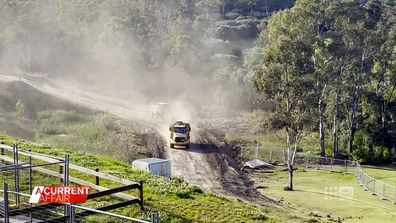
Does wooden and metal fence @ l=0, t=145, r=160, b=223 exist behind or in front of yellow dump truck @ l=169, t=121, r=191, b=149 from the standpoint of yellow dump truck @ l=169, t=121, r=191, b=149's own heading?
in front

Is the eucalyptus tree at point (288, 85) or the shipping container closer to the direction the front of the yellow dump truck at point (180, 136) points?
the shipping container

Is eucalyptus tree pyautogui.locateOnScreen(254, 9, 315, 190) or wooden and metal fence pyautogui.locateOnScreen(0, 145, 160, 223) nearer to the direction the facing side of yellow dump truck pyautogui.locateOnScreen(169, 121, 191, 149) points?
the wooden and metal fence

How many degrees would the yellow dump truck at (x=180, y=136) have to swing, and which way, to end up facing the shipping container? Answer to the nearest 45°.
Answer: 0° — it already faces it

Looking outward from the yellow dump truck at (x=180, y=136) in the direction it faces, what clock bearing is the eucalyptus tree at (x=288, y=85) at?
The eucalyptus tree is roughly at 10 o'clock from the yellow dump truck.

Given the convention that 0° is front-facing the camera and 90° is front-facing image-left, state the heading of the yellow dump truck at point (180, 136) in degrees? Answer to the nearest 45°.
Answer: approximately 0°

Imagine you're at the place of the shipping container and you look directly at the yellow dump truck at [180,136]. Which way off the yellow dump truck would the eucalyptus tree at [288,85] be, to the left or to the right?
right
